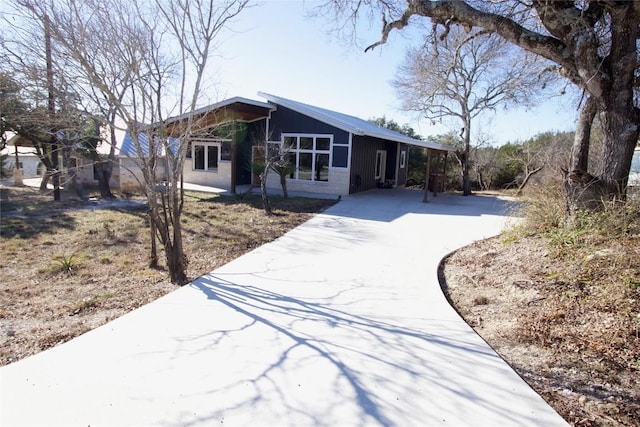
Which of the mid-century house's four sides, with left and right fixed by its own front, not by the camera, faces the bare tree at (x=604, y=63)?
left
